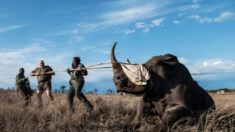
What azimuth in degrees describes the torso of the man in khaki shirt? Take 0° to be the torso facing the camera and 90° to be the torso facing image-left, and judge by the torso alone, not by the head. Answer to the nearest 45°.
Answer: approximately 0°

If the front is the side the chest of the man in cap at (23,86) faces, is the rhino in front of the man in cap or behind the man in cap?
in front

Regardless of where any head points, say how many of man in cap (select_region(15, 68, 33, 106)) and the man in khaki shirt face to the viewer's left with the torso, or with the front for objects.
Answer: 0

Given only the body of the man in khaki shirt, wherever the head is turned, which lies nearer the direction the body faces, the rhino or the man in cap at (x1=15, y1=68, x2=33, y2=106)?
the rhino

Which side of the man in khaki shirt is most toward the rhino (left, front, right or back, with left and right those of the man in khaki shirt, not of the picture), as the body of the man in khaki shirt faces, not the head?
front

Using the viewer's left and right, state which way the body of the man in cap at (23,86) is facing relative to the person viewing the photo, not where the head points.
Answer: facing the viewer and to the right of the viewer

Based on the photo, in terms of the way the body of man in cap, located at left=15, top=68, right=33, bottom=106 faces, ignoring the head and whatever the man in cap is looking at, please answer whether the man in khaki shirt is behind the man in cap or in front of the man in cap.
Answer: in front
